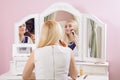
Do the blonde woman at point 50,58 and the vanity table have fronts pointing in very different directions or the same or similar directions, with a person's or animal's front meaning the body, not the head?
very different directions

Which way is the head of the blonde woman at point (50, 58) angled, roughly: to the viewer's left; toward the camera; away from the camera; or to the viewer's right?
away from the camera

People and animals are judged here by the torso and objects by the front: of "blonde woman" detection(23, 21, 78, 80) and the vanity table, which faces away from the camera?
the blonde woman

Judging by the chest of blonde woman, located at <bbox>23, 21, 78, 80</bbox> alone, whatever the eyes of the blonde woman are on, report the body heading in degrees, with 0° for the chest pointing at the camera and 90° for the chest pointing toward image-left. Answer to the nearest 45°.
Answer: approximately 180°

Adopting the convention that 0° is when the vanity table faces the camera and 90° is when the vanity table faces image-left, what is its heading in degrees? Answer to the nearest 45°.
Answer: approximately 0°

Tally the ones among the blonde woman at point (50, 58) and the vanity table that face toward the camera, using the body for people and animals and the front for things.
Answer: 1

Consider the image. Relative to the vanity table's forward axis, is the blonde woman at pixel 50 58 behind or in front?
in front

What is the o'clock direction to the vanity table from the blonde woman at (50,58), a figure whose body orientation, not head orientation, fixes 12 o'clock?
The vanity table is roughly at 1 o'clock from the blonde woman.
